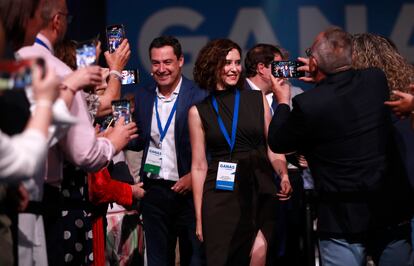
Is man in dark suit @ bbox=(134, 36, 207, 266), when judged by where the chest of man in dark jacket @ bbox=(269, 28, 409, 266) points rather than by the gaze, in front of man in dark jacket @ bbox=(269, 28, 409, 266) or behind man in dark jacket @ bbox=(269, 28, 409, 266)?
in front

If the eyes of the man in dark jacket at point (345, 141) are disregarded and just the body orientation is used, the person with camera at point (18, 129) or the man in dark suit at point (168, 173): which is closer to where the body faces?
the man in dark suit

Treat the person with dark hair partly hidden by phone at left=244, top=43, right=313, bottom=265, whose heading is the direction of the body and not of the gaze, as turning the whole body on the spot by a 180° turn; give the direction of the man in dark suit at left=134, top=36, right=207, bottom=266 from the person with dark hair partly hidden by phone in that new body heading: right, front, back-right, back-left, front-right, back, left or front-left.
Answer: front-left

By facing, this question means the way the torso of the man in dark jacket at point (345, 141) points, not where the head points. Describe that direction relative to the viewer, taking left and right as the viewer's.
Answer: facing away from the viewer and to the left of the viewer

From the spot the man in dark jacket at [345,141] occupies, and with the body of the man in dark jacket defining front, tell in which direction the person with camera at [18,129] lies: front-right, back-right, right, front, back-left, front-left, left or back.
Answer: left

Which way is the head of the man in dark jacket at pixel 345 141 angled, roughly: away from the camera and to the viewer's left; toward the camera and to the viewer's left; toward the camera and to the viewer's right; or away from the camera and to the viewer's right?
away from the camera and to the viewer's left

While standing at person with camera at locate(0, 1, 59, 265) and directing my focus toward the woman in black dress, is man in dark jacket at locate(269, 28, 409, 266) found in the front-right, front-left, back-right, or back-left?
front-right

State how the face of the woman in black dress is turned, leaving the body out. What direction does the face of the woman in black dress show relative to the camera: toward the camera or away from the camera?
toward the camera

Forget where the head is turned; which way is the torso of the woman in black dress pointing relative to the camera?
toward the camera
